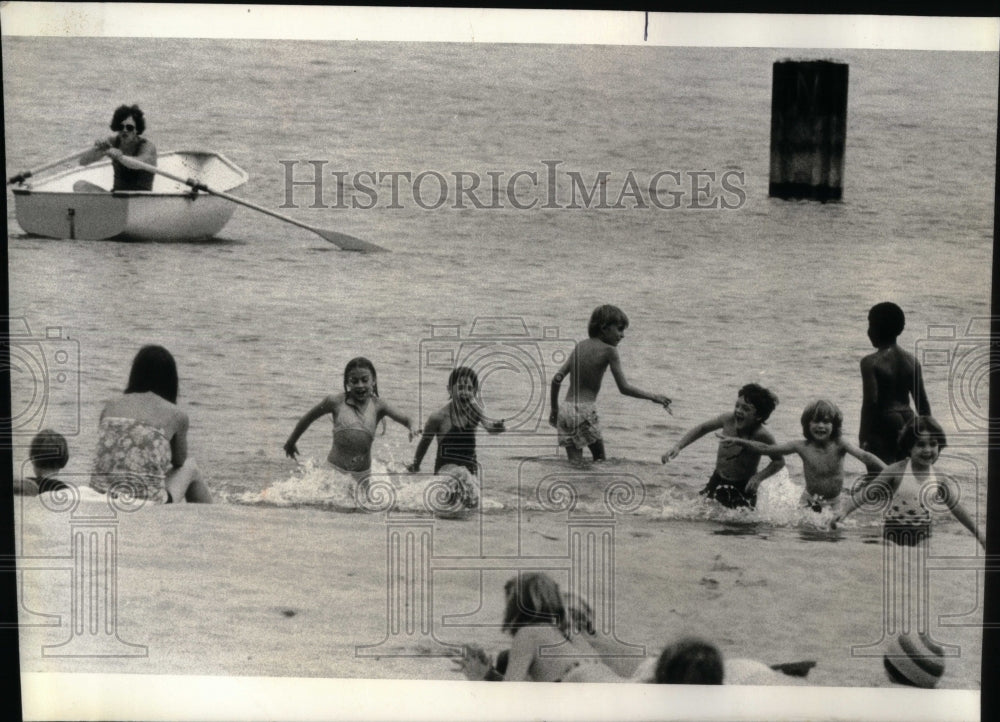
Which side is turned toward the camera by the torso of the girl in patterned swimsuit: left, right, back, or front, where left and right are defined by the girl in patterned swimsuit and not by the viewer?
front

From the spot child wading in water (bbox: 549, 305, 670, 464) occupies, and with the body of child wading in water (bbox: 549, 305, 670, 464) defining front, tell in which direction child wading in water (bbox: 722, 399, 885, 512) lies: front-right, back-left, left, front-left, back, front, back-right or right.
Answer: front-right

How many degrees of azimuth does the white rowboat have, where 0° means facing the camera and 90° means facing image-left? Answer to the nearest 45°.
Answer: approximately 225°

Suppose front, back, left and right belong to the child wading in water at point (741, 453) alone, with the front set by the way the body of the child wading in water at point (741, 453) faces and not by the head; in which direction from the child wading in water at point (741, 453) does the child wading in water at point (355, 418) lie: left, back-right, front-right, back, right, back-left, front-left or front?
front-right

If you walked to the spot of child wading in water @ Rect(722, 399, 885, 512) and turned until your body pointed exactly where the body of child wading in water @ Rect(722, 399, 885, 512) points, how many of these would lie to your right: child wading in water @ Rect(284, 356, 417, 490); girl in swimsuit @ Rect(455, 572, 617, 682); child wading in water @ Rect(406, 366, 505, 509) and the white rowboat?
4

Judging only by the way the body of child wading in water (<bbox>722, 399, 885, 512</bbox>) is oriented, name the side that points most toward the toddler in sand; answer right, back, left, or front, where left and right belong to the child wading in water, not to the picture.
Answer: right

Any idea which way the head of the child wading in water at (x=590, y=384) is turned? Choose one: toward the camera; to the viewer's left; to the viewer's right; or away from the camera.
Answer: to the viewer's right

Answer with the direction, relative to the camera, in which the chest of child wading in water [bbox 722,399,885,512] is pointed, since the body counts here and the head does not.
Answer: toward the camera

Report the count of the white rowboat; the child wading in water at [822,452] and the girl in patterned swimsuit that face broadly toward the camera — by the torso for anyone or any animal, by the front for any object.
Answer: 2

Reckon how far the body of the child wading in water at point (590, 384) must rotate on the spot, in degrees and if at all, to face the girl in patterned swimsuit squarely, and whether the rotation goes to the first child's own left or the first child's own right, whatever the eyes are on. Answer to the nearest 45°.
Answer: approximately 45° to the first child's own right

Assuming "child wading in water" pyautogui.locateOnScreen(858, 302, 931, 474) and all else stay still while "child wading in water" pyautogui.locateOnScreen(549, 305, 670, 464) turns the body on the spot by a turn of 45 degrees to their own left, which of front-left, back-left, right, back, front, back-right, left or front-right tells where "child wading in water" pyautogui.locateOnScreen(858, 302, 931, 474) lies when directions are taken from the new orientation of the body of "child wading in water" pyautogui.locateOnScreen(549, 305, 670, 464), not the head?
right

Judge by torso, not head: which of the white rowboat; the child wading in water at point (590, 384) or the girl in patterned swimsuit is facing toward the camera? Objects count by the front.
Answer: the girl in patterned swimsuit

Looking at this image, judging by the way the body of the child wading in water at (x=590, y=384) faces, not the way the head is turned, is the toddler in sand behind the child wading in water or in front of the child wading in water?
behind

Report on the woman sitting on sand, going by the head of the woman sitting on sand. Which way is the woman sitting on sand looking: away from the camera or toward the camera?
away from the camera

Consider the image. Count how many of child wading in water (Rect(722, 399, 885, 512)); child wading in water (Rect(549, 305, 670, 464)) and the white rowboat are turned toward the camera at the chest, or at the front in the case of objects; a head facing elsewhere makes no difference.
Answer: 1

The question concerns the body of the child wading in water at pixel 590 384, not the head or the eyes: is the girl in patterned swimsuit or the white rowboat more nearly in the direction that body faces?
the girl in patterned swimsuit
